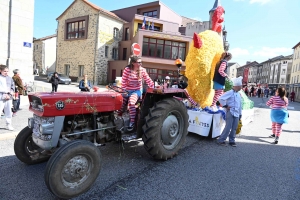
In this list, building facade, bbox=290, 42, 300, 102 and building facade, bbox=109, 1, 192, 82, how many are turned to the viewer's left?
1

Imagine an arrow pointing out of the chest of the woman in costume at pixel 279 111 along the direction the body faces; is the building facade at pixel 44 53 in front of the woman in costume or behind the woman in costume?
in front

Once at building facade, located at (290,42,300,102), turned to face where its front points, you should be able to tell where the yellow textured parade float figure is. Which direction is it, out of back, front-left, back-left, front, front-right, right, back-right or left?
left

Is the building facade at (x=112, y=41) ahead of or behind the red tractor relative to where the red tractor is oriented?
behind

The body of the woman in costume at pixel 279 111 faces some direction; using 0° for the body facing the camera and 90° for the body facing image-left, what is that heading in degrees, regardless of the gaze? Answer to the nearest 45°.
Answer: approximately 135°

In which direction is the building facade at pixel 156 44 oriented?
toward the camera

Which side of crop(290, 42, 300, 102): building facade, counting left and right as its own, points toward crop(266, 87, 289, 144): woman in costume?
left

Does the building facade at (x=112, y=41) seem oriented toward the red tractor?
yes

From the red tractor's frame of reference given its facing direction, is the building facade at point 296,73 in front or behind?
behind

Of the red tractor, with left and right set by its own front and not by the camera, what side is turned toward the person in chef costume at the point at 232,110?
back

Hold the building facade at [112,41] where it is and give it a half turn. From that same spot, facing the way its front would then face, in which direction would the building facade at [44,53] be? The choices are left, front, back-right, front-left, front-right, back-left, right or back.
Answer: front-left

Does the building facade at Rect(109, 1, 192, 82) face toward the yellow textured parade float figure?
yes

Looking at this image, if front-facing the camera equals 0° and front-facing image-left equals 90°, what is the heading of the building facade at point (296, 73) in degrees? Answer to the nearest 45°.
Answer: approximately 90°
